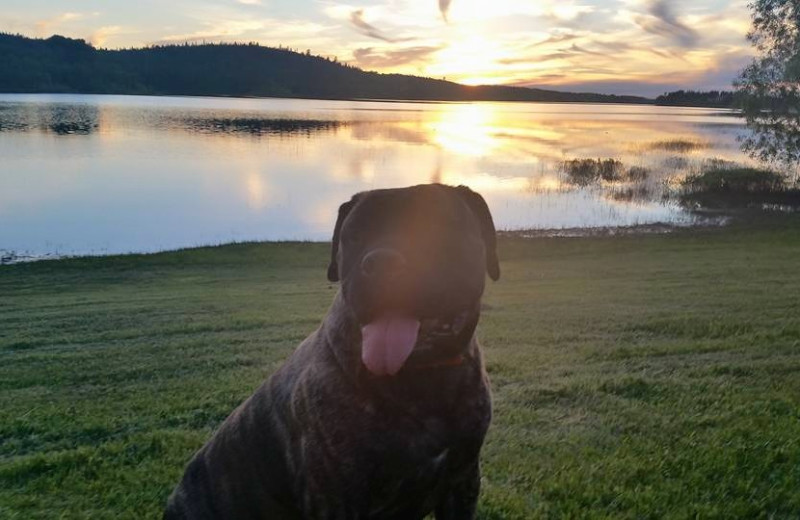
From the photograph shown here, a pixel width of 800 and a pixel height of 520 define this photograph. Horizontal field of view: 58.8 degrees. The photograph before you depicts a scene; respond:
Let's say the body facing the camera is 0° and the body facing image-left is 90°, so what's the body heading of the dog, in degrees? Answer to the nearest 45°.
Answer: approximately 315°
